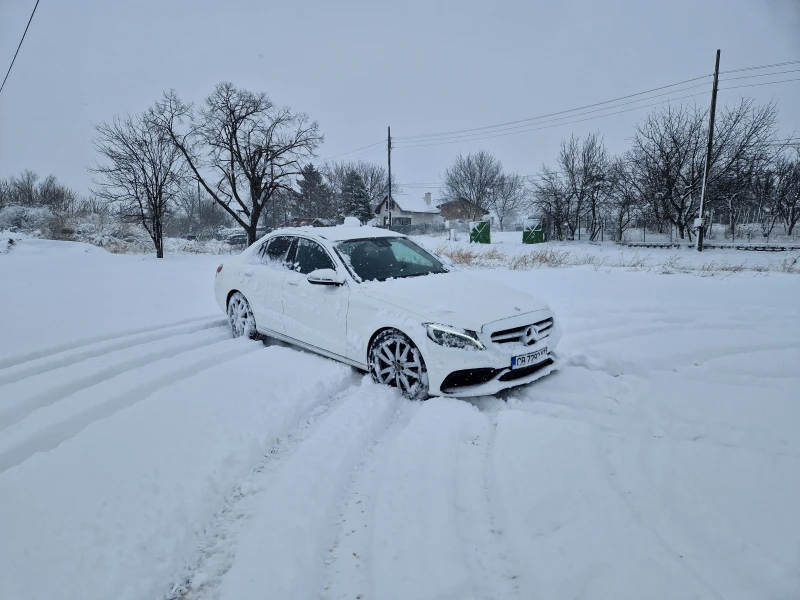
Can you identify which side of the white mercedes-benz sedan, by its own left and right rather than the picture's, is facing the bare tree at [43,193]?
back

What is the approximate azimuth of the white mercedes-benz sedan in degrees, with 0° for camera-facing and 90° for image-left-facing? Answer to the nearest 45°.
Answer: approximately 315°

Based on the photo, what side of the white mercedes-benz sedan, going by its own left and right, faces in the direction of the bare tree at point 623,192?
left

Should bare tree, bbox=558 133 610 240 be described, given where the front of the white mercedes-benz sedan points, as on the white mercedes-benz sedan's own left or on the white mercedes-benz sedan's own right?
on the white mercedes-benz sedan's own left

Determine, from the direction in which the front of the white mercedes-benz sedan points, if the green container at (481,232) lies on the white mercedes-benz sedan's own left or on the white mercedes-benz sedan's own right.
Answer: on the white mercedes-benz sedan's own left

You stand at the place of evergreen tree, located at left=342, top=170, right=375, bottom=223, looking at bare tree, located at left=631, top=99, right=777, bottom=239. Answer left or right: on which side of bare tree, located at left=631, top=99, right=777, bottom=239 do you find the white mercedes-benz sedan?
right

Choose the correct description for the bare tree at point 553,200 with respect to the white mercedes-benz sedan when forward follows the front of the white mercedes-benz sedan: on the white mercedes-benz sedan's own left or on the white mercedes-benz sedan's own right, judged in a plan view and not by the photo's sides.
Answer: on the white mercedes-benz sedan's own left

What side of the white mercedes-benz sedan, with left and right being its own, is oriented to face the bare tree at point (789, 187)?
left
